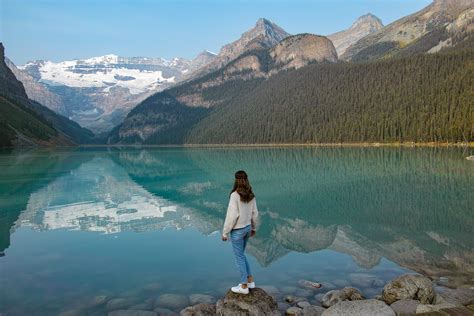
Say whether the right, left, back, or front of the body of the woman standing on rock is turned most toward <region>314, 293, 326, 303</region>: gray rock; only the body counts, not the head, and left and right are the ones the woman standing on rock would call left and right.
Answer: right

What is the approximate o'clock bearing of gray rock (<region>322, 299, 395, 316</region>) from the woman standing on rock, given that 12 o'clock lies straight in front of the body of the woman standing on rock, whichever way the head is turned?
The gray rock is roughly at 5 o'clock from the woman standing on rock.

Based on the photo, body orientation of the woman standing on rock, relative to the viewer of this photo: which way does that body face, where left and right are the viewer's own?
facing away from the viewer and to the left of the viewer

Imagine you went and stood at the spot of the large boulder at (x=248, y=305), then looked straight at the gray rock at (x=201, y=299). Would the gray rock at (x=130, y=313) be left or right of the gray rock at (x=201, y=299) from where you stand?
left

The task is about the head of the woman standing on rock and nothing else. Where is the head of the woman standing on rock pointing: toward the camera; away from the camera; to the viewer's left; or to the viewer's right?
away from the camera

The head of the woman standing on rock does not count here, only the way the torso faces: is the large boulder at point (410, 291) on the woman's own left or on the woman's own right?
on the woman's own right

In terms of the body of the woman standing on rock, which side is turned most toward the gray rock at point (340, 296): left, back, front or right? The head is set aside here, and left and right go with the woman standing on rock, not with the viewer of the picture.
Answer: right

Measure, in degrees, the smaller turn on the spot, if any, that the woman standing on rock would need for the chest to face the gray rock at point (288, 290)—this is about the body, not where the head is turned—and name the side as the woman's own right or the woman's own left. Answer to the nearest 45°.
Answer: approximately 90° to the woman's own right

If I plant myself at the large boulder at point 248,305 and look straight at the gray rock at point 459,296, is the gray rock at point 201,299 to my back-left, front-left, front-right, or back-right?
back-left
